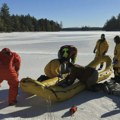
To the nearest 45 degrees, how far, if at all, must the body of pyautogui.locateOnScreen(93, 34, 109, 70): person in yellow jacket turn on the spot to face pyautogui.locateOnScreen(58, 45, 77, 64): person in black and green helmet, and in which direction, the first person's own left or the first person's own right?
approximately 45° to the first person's own right

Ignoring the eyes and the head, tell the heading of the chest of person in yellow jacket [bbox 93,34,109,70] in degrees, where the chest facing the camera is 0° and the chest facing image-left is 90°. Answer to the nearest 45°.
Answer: approximately 45°
